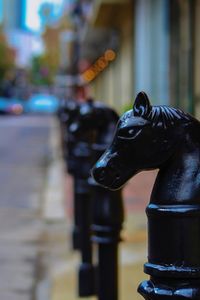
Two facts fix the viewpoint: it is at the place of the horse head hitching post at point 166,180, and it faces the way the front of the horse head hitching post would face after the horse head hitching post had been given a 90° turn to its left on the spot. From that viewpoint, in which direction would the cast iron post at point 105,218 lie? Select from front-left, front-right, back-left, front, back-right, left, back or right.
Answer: back

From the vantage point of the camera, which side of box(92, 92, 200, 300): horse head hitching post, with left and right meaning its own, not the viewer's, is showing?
left

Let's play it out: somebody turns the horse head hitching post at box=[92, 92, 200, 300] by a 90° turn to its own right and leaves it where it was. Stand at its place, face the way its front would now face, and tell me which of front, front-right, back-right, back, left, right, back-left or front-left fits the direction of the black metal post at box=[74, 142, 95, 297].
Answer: front
